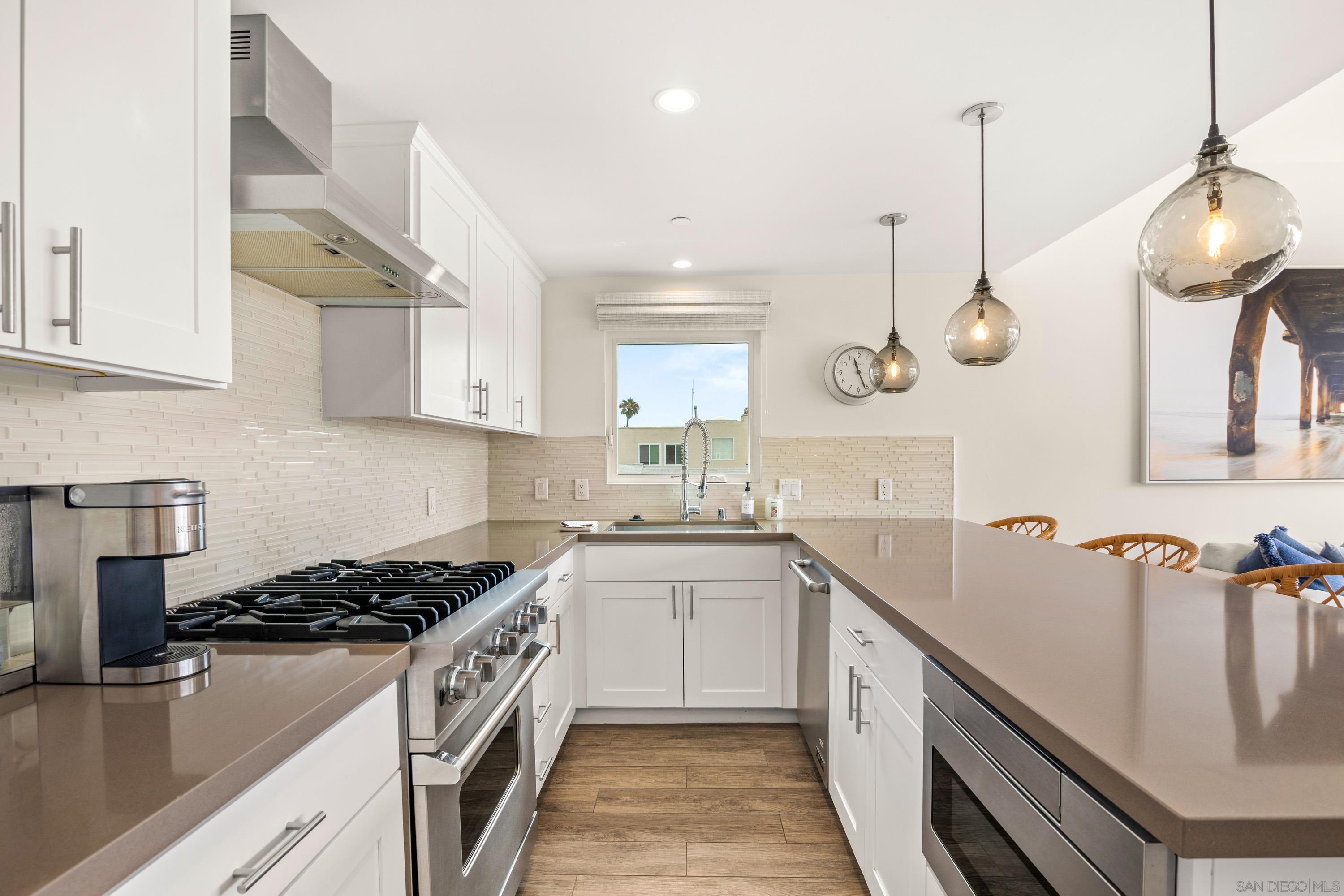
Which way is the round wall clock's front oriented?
toward the camera

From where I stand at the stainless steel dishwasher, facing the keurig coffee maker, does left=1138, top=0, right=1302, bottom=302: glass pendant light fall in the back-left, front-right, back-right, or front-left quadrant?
front-left

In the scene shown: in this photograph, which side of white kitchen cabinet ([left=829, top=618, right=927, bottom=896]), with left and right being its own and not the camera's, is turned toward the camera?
left

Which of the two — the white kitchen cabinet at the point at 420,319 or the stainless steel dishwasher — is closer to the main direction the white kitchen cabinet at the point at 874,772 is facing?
the white kitchen cabinet

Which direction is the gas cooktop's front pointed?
to the viewer's right

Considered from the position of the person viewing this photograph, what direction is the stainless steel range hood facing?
facing to the right of the viewer

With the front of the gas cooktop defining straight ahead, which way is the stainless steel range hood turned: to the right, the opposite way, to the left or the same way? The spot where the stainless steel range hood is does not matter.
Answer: the same way

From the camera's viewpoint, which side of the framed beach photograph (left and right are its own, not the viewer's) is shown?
front

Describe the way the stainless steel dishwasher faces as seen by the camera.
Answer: facing to the left of the viewer

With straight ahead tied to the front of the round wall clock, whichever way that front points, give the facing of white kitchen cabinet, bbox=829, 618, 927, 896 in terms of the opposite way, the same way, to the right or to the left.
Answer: to the right

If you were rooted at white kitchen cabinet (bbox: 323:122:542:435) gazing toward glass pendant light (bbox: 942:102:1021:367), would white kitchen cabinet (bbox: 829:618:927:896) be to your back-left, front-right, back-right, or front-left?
front-right
